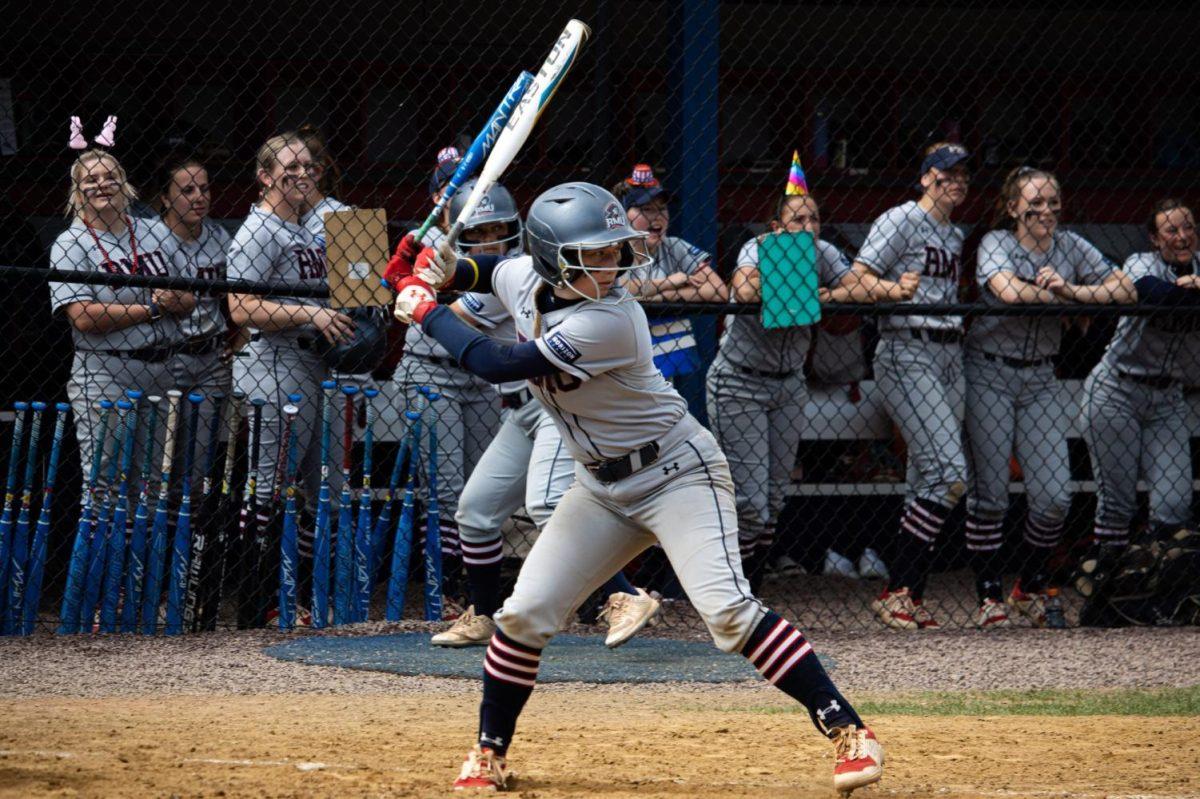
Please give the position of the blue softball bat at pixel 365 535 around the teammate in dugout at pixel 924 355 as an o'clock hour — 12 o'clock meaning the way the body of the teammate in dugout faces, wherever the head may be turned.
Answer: The blue softball bat is roughly at 4 o'clock from the teammate in dugout.

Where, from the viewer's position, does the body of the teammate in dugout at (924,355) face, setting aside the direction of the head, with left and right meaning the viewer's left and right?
facing the viewer and to the right of the viewer

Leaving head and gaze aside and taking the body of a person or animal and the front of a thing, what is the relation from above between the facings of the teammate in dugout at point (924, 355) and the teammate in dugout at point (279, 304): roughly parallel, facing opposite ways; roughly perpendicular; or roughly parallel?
roughly parallel

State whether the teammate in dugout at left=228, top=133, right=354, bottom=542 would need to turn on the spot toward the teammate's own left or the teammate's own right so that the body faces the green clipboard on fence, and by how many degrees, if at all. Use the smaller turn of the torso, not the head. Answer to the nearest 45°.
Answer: approximately 45° to the teammate's own left

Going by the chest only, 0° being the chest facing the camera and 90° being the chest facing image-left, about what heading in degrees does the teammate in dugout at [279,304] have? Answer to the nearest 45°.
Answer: approximately 315°

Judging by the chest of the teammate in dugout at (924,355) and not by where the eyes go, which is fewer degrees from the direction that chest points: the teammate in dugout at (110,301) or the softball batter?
the softball batter

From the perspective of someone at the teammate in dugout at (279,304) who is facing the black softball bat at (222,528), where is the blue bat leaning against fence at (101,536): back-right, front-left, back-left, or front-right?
front-right

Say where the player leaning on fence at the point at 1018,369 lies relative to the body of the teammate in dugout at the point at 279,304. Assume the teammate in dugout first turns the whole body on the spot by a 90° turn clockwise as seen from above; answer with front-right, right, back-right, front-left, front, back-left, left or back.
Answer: back-left

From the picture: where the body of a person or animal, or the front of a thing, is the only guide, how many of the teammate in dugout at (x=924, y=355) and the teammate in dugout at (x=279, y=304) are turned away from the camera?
0

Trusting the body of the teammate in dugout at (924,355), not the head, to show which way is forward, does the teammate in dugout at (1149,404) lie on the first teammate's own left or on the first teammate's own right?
on the first teammate's own left
